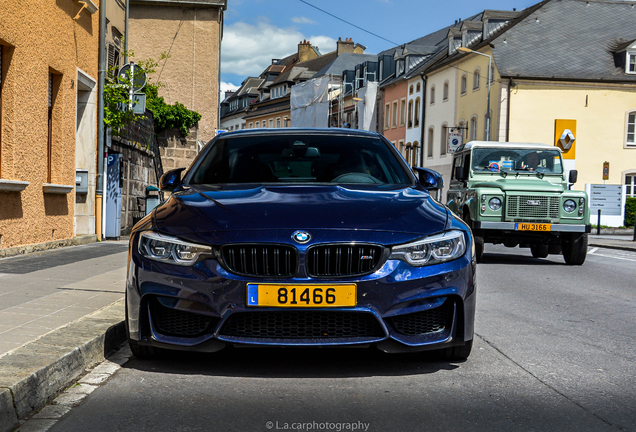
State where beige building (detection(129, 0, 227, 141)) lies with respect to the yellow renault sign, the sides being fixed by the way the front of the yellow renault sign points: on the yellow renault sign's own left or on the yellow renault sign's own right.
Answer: on the yellow renault sign's own right

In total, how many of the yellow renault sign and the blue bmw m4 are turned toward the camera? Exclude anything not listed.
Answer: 2

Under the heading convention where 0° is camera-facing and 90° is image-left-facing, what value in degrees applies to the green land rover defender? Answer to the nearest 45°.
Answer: approximately 0°

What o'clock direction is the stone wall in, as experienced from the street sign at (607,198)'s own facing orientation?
The stone wall is roughly at 1 o'clock from the street sign.

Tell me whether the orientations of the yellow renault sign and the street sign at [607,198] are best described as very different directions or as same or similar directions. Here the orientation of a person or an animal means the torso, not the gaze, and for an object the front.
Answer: same or similar directions

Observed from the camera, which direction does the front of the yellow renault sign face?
facing the viewer

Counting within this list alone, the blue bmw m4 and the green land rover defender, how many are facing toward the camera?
2

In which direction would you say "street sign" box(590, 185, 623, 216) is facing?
toward the camera

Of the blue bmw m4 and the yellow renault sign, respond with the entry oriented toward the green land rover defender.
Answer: the yellow renault sign

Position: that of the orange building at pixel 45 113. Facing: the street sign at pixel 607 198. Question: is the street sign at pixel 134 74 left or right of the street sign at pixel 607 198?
left

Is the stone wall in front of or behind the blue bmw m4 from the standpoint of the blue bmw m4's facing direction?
behind
